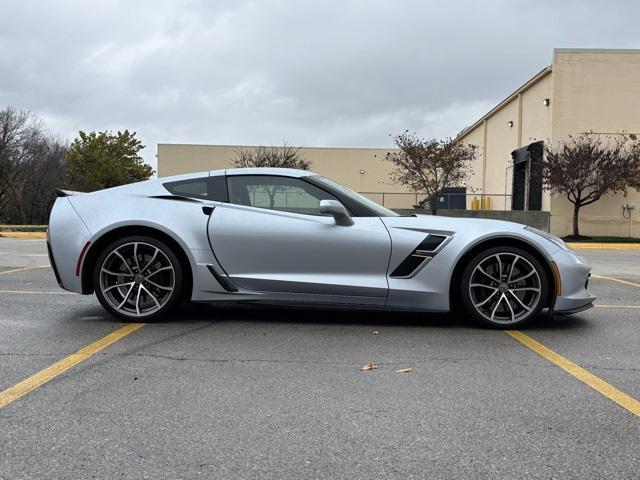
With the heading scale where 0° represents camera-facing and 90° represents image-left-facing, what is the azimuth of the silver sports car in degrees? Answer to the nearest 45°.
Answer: approximately 270°

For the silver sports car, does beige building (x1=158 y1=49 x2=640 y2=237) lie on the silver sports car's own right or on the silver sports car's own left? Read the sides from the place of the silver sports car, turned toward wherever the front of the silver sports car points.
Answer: on the silver sports car's own left

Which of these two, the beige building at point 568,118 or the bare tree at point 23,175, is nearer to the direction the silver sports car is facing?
the beige building

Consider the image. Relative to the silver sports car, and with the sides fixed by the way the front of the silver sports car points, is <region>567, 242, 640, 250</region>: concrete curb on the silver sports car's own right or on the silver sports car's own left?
on the silver sports car's own left

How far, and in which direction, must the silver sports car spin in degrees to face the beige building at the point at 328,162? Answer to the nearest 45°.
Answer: approximately 90° to its left

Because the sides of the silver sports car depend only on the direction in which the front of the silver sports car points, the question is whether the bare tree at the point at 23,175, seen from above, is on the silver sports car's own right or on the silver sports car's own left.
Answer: on the silver sports car's own left

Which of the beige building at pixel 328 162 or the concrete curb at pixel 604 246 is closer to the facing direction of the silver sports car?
the concrete curb

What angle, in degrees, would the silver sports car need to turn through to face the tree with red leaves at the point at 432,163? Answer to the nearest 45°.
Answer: approximately 90° to its left

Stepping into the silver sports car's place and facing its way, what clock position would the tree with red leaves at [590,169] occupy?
The tree with red leaves is roughly at 10 o'clock from the silver sports car.

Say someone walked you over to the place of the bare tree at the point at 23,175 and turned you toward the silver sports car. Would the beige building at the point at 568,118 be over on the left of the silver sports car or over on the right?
left
